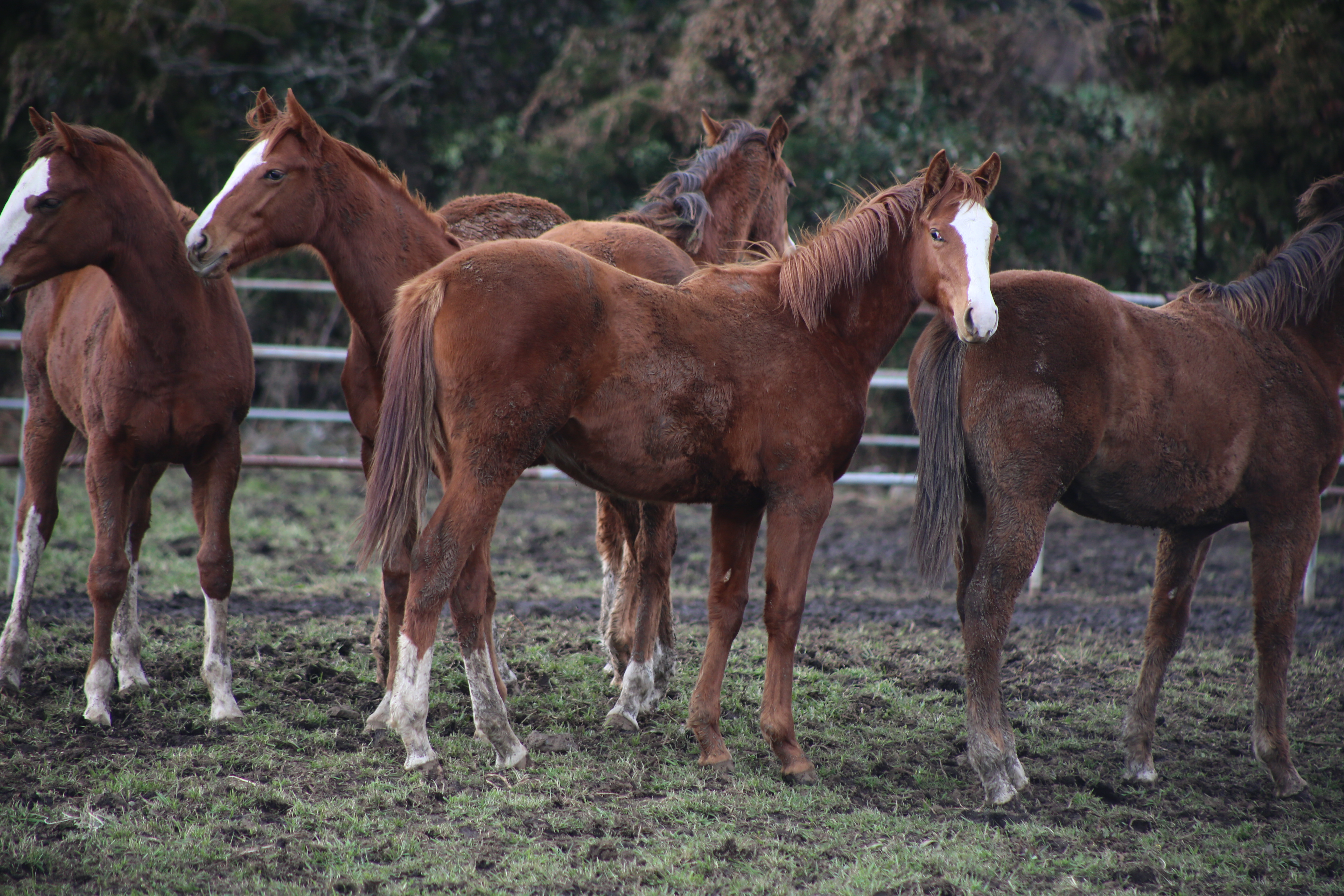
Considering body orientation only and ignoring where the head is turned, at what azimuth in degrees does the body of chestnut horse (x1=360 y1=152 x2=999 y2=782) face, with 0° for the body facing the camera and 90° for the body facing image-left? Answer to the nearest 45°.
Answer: approximately 270°

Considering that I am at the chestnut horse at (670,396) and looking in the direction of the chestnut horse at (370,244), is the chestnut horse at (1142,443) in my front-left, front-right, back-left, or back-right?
back-right

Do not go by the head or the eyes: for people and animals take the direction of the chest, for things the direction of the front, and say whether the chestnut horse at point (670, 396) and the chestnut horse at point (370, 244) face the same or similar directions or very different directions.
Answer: very different directions

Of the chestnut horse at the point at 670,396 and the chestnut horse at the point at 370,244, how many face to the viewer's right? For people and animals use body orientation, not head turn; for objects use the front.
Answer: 1

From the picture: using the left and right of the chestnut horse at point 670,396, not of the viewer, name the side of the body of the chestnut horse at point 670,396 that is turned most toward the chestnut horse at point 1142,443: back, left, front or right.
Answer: front

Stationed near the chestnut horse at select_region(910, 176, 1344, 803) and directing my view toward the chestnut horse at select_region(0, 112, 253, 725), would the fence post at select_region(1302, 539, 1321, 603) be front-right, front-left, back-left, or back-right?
back-right

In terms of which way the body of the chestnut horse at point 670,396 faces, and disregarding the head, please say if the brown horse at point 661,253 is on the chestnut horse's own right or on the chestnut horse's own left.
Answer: on the chestnut horse's own left
